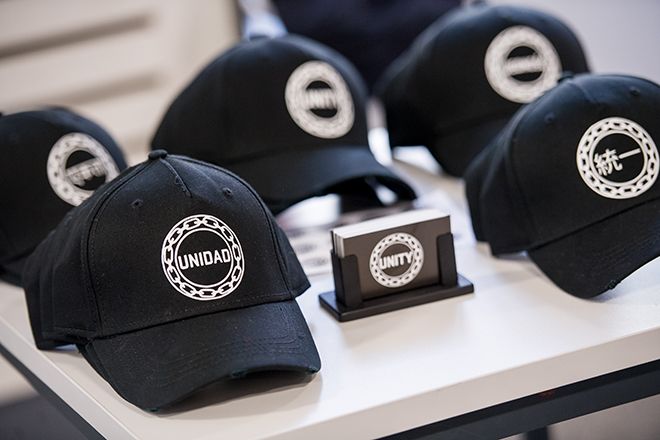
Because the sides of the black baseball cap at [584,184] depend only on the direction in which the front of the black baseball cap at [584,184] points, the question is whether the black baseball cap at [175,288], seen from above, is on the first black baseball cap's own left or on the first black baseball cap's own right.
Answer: on the first black baseball cap's own right

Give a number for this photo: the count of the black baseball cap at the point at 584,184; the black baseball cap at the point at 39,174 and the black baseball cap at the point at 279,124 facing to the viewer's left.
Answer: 0

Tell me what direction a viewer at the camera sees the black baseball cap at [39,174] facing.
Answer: facing the viewer and to the right of the viewer

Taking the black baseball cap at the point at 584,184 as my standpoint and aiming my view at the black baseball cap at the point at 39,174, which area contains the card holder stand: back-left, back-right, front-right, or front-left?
front-left

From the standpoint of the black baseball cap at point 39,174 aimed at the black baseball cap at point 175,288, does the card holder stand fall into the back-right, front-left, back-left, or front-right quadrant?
front-left

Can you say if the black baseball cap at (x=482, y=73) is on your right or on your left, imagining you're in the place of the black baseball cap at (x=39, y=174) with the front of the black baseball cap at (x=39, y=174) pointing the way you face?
on your left

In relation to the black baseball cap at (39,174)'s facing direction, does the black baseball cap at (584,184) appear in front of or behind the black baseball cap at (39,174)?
in front

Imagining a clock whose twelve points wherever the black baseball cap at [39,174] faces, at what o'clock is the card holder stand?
The card holder stand is roughly at 12 o'clock from the black baseball cap.

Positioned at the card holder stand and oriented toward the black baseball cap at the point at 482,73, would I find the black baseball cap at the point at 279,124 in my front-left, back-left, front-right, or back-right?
front-left

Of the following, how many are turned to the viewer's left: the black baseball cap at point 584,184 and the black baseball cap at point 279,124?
0

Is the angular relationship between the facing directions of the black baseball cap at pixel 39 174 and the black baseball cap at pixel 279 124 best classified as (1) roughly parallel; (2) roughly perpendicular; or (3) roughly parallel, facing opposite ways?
roughly parallel
